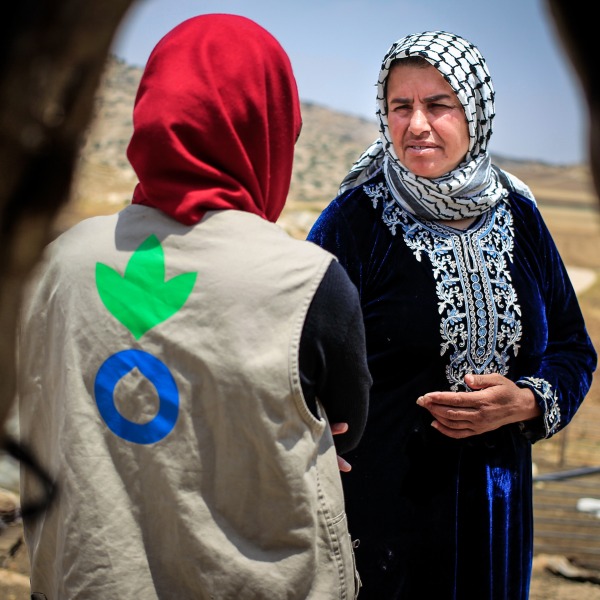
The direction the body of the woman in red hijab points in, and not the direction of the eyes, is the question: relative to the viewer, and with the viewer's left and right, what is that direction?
facing away from the viewer and to the right of the viewer

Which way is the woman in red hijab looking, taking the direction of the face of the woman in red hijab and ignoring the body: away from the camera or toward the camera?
away from the camera
